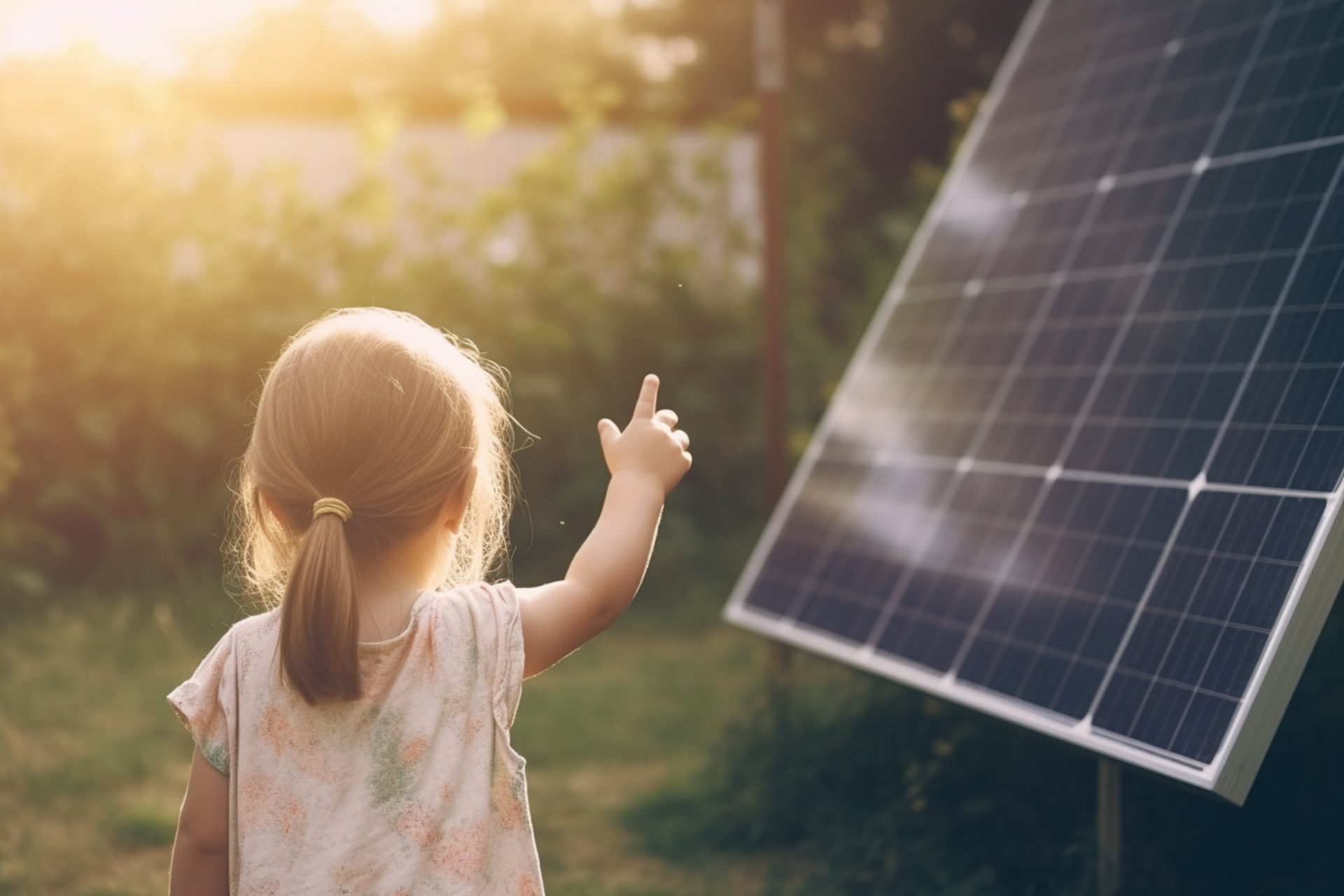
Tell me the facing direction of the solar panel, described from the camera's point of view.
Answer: facing the viewer and to the left of the viewer

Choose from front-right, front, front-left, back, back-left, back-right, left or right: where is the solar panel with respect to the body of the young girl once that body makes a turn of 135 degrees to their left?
back

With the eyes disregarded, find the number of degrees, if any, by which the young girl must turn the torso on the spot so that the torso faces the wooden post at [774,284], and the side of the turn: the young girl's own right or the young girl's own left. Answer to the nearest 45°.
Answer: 0° — they already face it

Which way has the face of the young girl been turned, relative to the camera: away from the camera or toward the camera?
away from the camera

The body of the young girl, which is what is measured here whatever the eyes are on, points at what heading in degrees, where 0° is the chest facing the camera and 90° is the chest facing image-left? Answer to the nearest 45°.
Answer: approximately 180°
